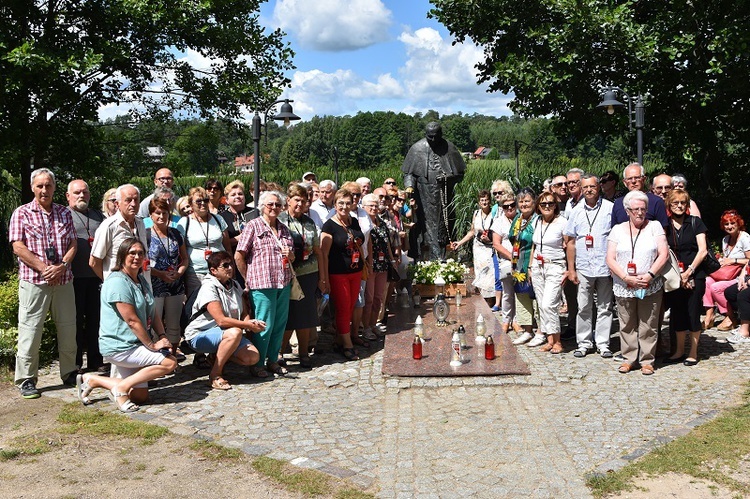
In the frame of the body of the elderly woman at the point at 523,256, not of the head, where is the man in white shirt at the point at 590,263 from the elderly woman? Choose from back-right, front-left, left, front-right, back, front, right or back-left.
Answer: left

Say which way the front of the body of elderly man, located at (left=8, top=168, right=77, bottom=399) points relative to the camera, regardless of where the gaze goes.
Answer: toward the camera

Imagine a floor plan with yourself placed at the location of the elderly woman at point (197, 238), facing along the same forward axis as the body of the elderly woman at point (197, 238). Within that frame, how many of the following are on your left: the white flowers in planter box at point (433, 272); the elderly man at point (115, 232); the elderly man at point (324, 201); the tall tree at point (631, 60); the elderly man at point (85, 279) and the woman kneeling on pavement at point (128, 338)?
3

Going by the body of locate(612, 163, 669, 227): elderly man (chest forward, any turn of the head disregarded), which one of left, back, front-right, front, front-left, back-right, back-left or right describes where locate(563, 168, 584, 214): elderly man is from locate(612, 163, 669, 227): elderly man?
back-right

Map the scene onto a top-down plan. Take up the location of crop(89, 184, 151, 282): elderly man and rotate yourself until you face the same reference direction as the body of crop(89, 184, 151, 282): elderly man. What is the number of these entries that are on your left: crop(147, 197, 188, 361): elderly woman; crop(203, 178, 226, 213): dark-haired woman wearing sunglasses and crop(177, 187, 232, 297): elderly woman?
3

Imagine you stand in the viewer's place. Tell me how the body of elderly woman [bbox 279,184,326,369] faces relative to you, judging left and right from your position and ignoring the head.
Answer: facing the viewer and to the right of the viewer

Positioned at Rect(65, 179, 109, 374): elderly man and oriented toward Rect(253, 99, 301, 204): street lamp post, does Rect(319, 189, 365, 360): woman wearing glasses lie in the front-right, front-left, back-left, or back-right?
front-right

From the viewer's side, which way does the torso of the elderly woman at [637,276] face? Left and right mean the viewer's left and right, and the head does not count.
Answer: facing the viewer

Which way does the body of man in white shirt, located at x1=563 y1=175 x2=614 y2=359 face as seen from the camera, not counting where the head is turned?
toward the camera

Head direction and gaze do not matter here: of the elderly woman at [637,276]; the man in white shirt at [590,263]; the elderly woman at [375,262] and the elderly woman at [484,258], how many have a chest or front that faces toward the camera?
4

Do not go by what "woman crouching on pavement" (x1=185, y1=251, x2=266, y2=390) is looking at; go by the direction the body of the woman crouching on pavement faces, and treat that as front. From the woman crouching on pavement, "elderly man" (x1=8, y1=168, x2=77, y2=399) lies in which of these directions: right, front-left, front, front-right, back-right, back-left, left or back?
back-right
